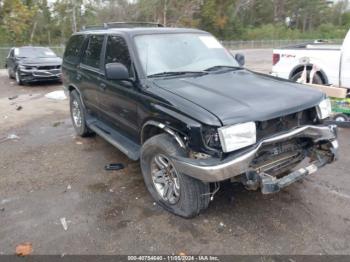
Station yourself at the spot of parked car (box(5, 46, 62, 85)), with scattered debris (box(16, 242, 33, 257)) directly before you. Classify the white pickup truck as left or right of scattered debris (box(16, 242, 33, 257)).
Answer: left

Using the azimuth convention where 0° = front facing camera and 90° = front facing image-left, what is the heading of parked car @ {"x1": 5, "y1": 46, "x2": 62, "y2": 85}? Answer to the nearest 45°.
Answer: approximately 315°

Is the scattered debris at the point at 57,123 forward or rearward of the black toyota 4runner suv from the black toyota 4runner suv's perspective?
rearward

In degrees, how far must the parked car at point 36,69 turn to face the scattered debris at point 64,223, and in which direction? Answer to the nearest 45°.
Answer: approximately 45° to its right

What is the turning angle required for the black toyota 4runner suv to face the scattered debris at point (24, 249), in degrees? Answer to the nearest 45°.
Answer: approximately 90° to its right

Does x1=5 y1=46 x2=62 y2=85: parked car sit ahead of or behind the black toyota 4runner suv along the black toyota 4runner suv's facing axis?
behind

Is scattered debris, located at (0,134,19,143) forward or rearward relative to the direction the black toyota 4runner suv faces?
rearward
